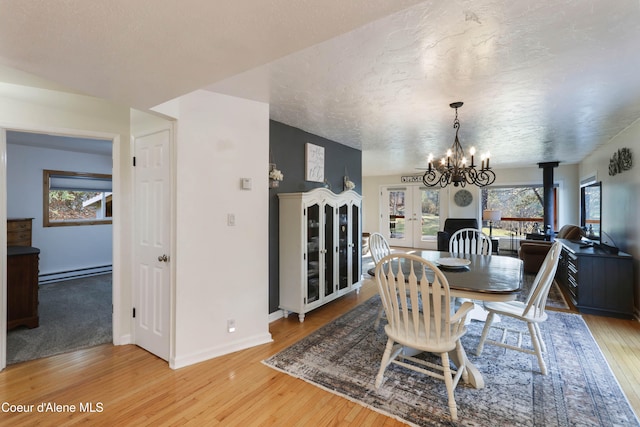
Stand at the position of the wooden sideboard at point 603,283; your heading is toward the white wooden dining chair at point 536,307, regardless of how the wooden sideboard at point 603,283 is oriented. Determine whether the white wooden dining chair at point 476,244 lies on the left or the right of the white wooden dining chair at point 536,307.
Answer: right

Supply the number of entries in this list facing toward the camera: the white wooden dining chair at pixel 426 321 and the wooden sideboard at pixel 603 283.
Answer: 0

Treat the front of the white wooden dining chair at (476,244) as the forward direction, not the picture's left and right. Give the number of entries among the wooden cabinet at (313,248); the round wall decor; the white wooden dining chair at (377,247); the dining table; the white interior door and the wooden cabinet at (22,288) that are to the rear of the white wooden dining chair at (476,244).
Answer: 1

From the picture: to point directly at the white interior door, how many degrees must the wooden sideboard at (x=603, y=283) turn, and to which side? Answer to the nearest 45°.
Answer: approximately 45° to its left

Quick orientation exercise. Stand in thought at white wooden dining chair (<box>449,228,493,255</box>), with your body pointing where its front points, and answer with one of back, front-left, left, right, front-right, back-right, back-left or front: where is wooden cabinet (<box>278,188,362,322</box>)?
front-right

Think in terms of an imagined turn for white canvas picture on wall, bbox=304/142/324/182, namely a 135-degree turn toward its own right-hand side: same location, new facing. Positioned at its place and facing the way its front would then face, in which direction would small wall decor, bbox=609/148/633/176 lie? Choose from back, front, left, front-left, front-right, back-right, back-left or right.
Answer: back

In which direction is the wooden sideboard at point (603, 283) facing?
to the viewer's left

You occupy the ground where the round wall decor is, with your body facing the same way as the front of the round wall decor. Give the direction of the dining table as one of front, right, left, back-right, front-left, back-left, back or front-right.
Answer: front

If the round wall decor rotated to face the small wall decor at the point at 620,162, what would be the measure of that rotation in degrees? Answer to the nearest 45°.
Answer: approximately 45° to its left

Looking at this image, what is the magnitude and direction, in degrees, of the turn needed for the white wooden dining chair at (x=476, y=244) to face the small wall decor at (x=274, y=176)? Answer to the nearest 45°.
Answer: approximately 45° to its right

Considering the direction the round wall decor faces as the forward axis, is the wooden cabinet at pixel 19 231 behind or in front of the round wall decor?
in front

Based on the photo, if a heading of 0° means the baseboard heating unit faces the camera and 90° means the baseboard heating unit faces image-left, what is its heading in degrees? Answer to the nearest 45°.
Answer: approximately 315°

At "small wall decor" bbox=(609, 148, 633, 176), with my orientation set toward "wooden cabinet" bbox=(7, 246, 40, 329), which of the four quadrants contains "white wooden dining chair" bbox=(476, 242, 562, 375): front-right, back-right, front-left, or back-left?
front-left

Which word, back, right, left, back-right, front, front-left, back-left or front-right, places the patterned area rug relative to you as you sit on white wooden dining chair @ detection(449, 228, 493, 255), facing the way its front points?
front

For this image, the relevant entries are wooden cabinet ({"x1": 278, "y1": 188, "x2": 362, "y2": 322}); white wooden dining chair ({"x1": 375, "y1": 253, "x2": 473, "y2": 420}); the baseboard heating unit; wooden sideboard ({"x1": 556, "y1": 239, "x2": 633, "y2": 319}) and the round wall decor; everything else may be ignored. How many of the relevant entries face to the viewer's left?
1

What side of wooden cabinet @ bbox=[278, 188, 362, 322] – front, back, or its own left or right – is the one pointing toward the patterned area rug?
front

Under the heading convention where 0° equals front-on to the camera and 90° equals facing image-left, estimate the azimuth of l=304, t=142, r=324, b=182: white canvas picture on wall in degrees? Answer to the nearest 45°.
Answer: approximately 315°

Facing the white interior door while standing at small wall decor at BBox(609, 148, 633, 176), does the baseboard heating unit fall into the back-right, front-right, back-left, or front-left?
front-right

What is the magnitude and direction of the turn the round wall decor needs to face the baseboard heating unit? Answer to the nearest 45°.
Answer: approximately 45° to its right

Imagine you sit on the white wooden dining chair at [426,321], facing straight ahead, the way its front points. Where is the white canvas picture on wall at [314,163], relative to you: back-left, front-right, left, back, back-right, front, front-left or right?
left
